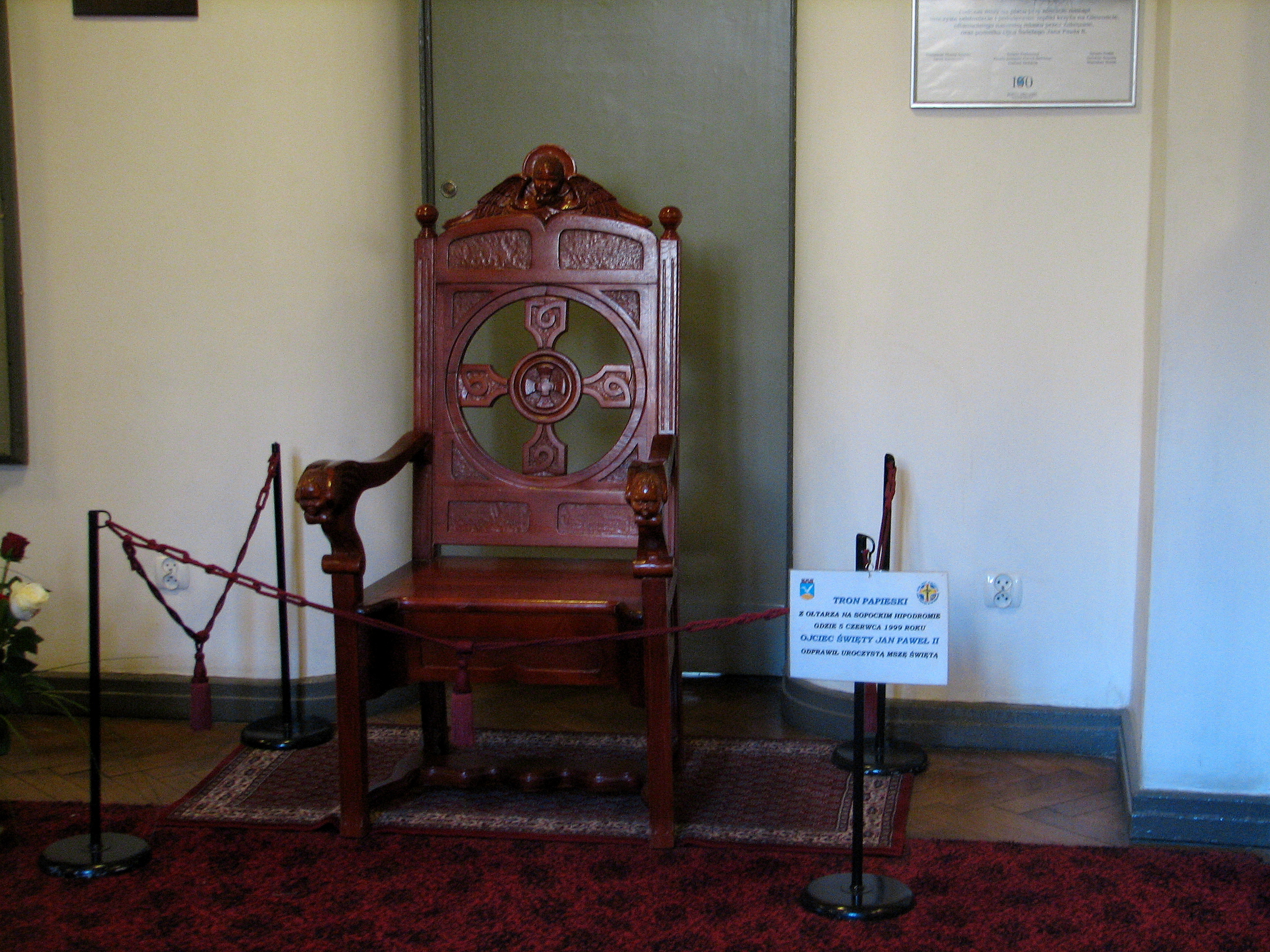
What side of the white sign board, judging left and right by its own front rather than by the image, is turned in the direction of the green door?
back

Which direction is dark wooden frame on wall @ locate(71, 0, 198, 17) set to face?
toward the camera

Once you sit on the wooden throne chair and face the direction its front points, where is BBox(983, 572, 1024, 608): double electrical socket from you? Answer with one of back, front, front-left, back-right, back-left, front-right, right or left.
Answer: left

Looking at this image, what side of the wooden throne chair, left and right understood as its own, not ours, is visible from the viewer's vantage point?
front

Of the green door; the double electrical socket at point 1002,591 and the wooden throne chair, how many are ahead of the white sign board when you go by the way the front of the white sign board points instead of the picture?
0

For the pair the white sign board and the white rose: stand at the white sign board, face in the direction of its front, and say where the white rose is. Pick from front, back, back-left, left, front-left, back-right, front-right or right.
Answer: right

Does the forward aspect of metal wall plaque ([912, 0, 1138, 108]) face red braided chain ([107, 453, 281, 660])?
no

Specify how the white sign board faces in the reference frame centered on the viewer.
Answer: facing the viewer

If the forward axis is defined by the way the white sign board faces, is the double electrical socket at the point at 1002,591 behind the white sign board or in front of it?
behind

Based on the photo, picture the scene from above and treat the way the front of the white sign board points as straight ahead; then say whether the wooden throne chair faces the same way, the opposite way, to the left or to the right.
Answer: the same way

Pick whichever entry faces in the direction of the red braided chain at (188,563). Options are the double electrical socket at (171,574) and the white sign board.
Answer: the double electrical socket

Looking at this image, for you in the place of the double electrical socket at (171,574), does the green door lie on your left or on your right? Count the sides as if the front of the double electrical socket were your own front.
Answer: on your left

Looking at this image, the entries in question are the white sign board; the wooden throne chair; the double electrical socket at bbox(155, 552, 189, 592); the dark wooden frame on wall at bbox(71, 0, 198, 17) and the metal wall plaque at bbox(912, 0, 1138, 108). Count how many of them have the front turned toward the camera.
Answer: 5
